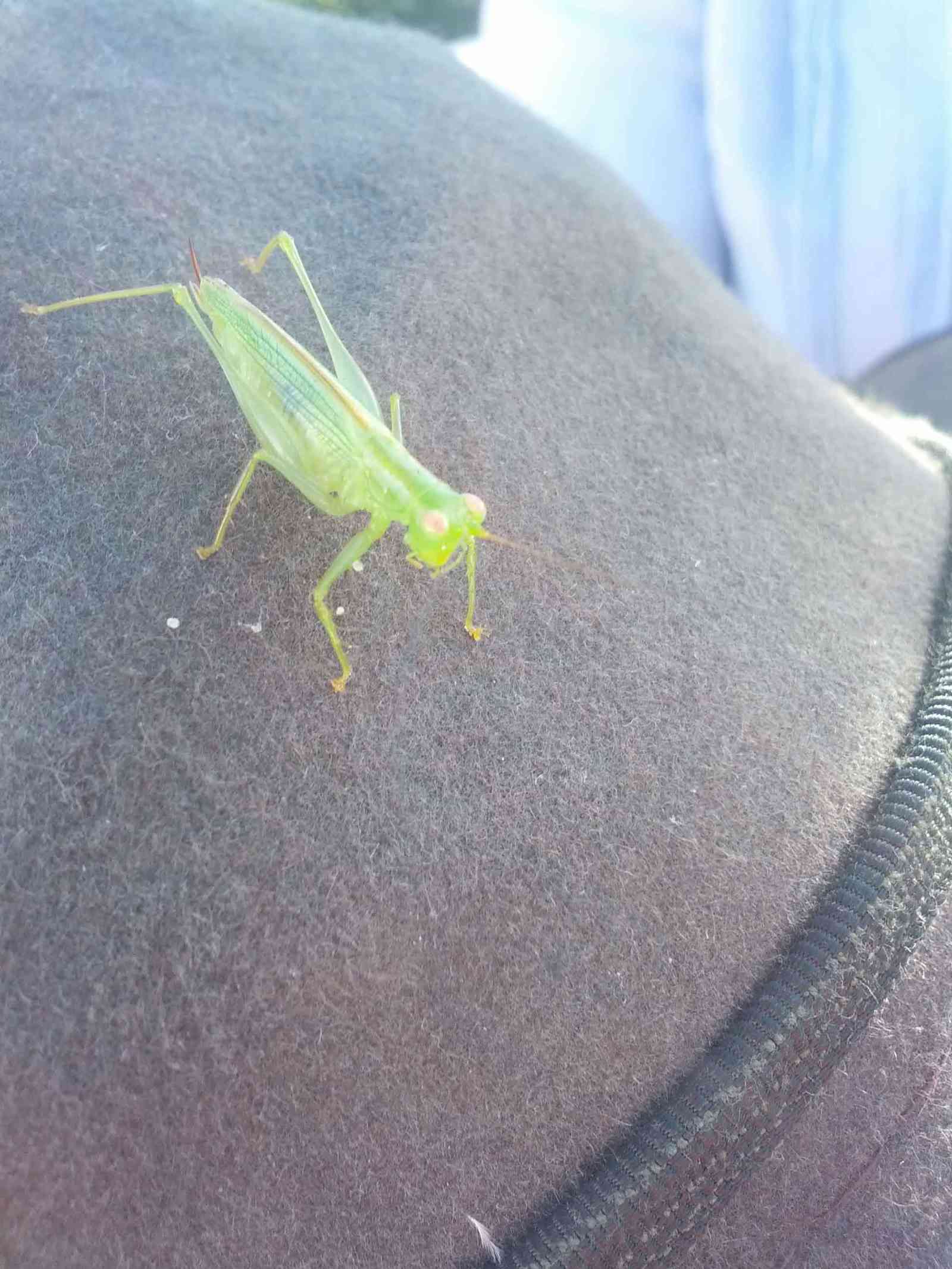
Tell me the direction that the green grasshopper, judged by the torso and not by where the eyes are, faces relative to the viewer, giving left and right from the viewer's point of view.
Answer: facing the viewer and to the right of the viewer
